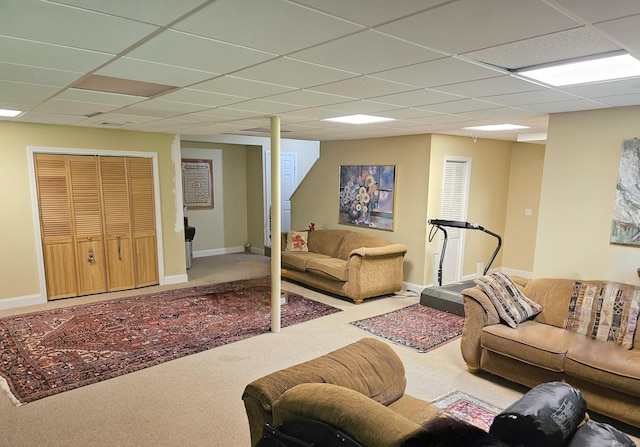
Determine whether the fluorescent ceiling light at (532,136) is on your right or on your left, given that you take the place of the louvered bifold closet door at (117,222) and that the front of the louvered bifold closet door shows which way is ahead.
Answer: on your left

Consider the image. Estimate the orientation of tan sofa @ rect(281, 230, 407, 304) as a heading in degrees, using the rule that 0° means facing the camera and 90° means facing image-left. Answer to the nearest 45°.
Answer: approximately 45°

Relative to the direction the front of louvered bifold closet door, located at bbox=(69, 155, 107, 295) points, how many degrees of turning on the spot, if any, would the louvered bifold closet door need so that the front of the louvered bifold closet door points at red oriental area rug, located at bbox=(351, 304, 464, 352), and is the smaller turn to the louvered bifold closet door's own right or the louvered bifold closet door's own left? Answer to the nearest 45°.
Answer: approximately 45° to the louvered bifold closet door's own left

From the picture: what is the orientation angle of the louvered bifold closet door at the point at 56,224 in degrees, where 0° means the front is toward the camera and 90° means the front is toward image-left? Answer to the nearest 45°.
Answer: approximately 0°

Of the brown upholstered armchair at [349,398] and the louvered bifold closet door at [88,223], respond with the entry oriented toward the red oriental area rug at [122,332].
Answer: the louvered bifold closet door

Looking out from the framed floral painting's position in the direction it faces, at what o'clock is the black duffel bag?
The black duffel bag is roughly at 10 o'clock from the framed floral painting.

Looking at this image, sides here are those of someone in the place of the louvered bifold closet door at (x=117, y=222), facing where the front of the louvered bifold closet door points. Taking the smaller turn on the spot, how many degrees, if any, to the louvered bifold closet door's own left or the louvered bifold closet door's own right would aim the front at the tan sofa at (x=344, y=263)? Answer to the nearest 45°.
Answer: approximately 45° to the louvered bifold closet door's own left

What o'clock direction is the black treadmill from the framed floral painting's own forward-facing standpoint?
The black treadmill is roughly at 9 o'clock from the framed floral painting.
